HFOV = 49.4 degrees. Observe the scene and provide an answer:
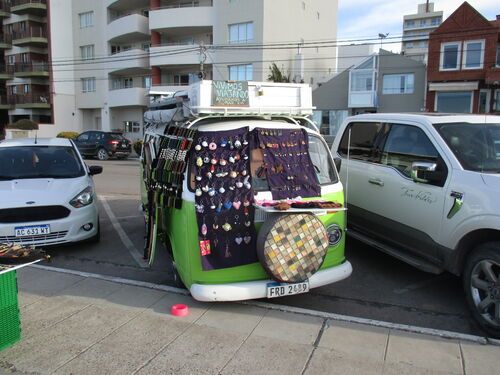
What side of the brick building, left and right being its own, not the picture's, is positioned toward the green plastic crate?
front

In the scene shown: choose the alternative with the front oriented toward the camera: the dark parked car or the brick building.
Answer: the brick building

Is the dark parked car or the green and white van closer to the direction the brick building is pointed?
the green and white van

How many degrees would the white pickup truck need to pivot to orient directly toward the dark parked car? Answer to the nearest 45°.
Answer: approximately 180°

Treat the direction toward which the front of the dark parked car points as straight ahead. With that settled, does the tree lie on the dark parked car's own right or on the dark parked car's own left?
on the dark parked car's own right

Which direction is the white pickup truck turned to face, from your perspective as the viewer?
facing the viewer and to the right of the viewer

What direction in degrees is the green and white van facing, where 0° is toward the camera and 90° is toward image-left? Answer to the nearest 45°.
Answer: approximately 315°

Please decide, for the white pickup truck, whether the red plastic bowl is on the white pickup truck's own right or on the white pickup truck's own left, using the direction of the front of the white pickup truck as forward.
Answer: on the white pickup truck's own right

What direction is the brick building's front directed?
toward the camera

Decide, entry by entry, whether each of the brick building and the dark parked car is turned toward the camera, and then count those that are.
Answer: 1

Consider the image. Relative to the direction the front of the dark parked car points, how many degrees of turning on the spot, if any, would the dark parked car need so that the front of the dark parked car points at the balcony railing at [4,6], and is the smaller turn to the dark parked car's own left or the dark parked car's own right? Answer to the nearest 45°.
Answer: approximately 45° to the dark parked car's own right

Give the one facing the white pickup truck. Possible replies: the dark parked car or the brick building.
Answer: the brick building
